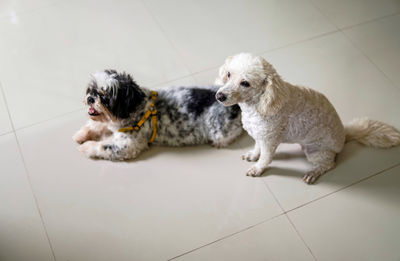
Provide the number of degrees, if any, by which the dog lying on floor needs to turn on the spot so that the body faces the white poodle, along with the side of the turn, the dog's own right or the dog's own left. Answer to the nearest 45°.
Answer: approximately 135° to the dog's own left

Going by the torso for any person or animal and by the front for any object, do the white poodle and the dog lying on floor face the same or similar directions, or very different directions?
same or similar directions

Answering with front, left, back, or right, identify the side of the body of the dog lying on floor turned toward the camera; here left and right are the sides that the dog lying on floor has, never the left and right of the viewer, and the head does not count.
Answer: left

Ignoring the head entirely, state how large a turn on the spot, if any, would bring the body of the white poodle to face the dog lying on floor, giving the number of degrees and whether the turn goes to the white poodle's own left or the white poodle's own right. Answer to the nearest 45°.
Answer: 0° — it already faces it

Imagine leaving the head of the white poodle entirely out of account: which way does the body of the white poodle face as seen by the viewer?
to the viewer's left

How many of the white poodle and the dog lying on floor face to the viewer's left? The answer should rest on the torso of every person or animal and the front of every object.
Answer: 2
